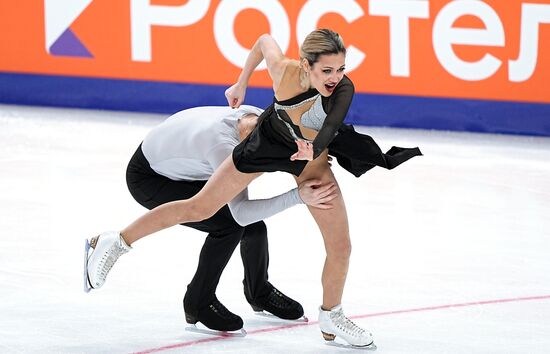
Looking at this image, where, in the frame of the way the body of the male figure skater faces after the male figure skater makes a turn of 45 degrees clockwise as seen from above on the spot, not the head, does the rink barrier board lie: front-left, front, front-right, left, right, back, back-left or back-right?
back-left

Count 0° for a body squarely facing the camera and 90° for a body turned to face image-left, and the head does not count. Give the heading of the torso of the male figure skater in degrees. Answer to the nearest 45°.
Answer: approximately 270°

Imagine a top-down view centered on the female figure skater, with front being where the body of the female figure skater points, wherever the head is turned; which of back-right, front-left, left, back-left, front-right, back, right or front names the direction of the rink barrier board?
back-left
